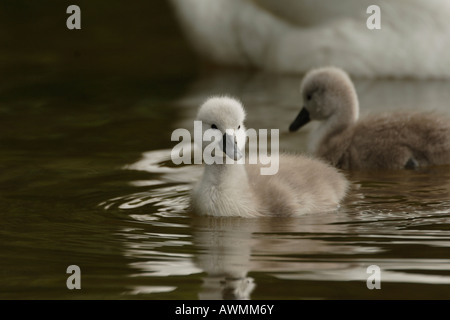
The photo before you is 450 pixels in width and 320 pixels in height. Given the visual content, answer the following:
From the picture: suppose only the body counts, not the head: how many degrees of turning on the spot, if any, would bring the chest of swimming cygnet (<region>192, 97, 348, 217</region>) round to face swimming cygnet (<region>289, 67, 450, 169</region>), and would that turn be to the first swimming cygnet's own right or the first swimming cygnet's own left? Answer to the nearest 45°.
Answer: approximately 180°

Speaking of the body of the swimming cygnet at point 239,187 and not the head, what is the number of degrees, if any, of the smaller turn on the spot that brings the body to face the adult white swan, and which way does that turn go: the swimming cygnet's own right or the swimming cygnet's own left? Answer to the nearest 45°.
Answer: approximately 135° to the swimming cygnet's own right

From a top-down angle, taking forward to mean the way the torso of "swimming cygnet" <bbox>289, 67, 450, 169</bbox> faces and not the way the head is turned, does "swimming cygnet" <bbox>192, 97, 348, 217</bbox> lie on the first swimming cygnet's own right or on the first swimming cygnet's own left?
on the first swimming cygnet's own left

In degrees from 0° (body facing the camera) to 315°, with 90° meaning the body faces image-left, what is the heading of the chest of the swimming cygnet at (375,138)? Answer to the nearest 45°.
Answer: approximately 90°
